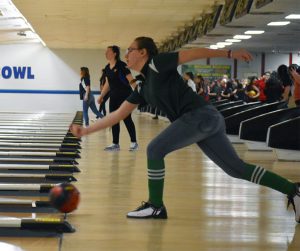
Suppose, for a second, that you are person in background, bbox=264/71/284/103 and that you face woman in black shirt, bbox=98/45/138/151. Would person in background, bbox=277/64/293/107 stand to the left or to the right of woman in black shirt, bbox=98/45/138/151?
left

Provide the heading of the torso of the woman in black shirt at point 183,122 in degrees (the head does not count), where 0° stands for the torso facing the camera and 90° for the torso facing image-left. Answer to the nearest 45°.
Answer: approximately 90°

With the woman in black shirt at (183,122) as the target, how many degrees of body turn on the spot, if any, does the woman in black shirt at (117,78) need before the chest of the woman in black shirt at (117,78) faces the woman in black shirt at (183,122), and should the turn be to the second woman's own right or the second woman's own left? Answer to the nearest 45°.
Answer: approximately 45° to the second woman's own left

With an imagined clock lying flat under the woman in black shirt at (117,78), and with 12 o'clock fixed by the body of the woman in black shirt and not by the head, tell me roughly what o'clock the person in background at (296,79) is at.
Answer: The person in background is roughly at 8 o'clock from the woman in black shirt.
